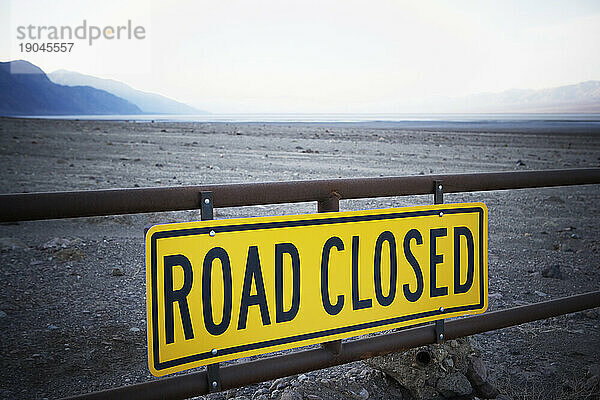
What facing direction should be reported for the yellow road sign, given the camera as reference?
facing the viewer and to the right of the viewer
